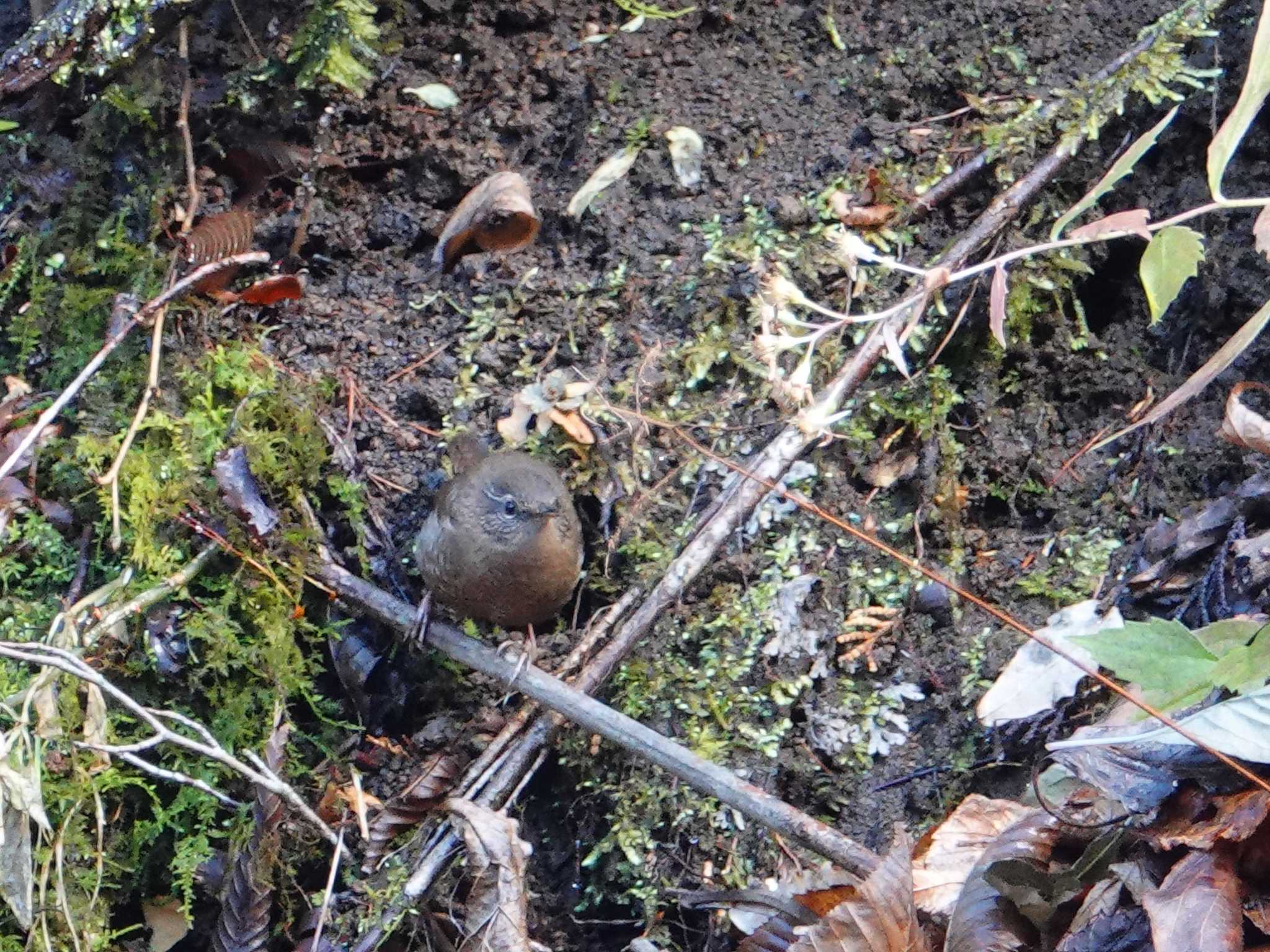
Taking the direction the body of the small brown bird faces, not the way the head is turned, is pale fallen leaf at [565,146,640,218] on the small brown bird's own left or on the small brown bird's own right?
on the small brown bird's own left

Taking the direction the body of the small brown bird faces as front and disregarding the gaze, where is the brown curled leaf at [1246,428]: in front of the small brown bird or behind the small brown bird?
in front

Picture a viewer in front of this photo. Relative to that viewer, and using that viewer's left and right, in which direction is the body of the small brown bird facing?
facing the viewer and to the right of the viewer

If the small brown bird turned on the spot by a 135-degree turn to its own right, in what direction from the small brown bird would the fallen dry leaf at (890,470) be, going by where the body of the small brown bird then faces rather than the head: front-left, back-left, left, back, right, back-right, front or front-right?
back

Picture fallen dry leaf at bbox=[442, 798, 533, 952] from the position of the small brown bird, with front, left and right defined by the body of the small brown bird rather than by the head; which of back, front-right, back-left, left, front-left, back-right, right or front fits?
front-right

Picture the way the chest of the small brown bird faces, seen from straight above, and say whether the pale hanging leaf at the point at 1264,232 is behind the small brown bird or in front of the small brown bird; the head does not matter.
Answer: in front

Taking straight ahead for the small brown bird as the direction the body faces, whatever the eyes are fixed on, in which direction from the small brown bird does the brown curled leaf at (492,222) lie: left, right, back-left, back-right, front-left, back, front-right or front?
back-left

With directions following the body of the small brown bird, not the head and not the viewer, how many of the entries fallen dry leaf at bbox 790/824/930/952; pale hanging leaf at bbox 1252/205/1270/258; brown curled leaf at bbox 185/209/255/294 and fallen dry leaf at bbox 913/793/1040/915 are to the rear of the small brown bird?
1

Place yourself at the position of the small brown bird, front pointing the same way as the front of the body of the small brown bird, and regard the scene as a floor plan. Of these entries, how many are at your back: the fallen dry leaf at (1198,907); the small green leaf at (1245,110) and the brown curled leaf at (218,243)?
1
